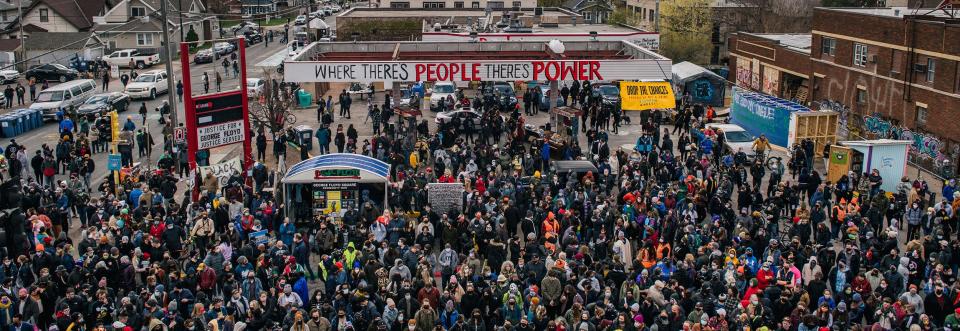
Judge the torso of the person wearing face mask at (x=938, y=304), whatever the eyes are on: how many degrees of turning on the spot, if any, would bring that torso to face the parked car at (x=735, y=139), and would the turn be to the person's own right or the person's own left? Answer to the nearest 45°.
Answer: approximately 135° to the person's own right

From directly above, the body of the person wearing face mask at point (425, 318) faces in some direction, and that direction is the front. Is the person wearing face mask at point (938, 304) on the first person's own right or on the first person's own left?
on the first person's own left

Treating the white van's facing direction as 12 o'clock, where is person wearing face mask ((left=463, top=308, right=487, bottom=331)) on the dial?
The person wearing face mask is roughly at 10 o'clock from the white van.

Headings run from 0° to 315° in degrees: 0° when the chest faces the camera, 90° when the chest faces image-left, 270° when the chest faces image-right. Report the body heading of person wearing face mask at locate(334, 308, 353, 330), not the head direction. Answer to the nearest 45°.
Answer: approximately 0°

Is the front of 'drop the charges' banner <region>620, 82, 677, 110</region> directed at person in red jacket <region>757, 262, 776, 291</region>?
yes

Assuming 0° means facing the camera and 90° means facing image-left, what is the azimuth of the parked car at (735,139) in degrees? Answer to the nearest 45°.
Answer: approximately 315°
